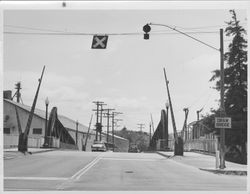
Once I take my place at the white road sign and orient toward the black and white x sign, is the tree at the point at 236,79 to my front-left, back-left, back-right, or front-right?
back-right

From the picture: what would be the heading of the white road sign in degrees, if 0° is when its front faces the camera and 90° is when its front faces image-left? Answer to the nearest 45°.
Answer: approximately 0°

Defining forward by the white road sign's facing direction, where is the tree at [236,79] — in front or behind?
behind

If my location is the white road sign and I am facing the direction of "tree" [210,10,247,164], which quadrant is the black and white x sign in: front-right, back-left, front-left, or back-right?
back-left
